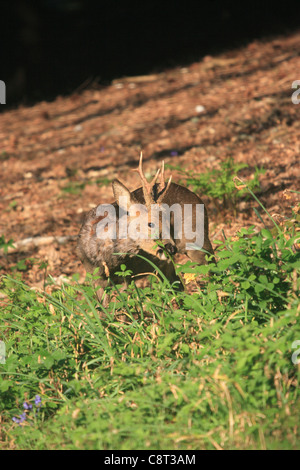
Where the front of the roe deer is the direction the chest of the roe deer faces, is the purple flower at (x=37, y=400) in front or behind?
in front

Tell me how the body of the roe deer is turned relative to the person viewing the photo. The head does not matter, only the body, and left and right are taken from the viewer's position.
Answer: facing the viewer and to the left of the viewer

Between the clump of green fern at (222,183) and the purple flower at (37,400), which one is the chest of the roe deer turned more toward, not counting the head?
the purple flower

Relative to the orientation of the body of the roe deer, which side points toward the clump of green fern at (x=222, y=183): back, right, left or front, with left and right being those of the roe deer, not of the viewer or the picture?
back
